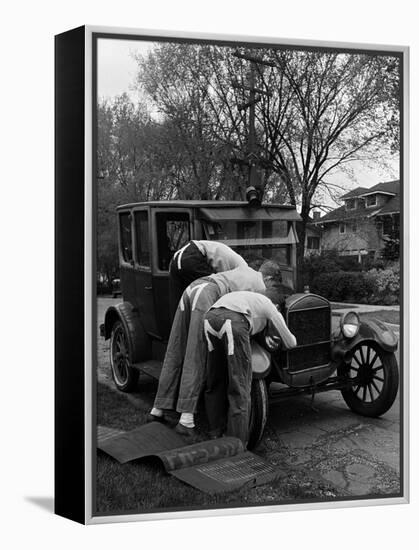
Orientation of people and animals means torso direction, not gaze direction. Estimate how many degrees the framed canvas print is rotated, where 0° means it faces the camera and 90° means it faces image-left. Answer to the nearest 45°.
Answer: approximately 315°
